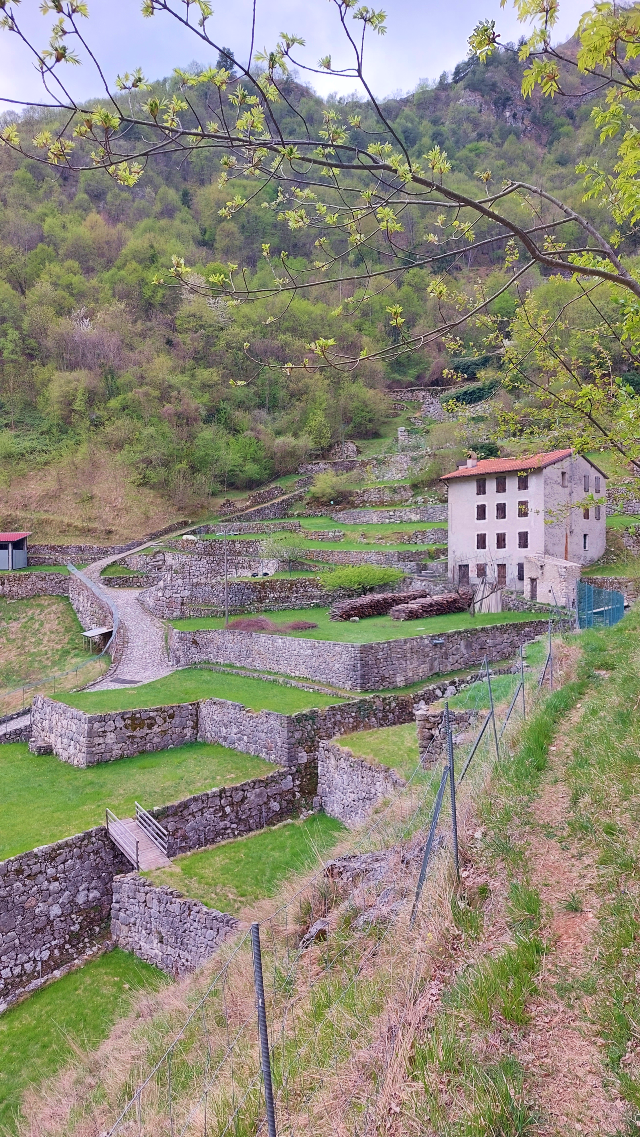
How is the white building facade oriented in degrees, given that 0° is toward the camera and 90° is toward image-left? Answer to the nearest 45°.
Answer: approximately 45°

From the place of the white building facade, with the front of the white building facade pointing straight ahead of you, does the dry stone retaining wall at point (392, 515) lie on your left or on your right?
on your right

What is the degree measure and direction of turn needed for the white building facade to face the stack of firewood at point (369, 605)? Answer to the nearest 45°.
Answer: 0° — it already faces it

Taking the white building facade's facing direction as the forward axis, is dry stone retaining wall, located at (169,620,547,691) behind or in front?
in front

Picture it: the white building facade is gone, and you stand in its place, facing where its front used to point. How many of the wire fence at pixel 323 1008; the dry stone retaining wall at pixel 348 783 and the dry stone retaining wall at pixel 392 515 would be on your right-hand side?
1

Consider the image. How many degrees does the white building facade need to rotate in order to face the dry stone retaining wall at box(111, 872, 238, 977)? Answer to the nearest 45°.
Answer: approximately 45° to its left

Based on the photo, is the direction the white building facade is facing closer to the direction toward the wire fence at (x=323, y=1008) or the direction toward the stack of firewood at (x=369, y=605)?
the stack of firewood

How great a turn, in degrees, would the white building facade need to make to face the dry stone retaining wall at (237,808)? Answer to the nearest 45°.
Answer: approximately 45° to its left

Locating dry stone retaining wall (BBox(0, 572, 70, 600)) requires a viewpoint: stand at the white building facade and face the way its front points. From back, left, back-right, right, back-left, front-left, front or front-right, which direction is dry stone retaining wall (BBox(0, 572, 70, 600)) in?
front-right

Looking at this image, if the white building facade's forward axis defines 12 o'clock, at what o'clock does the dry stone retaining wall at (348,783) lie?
The dry stone retaining wall is roughly at 11 o'clock from the white building facade.

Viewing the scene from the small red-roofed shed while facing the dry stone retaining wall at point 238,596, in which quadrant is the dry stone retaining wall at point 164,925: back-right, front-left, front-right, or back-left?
front-right
